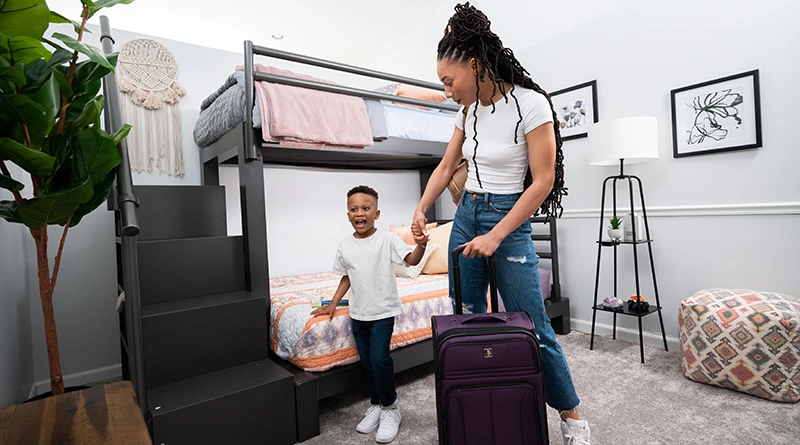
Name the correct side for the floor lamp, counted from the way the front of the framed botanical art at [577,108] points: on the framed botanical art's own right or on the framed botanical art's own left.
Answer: on the framed botanical art's own left

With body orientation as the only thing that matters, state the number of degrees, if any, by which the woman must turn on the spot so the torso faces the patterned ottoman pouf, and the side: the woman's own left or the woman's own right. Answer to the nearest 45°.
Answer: approximately 180°

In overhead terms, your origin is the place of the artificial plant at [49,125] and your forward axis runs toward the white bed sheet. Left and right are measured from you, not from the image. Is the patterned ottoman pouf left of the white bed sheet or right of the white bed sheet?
right

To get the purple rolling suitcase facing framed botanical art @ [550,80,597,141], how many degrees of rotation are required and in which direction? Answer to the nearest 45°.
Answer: approximately 180°

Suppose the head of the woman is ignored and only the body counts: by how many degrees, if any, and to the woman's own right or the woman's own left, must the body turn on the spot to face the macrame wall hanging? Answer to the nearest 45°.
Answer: approximately 90° to the woman's own right

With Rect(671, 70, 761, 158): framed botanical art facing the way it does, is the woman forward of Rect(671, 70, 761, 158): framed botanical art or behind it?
forward

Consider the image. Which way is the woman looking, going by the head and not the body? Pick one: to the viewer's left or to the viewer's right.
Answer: to the viewer's left

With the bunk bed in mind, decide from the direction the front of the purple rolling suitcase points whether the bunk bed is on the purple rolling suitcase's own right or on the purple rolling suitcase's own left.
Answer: on the purple rolling suitcase's own right

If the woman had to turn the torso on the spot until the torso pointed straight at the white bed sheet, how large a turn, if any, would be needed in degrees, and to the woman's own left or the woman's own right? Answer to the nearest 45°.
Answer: approximately 135° to the woman's own right
